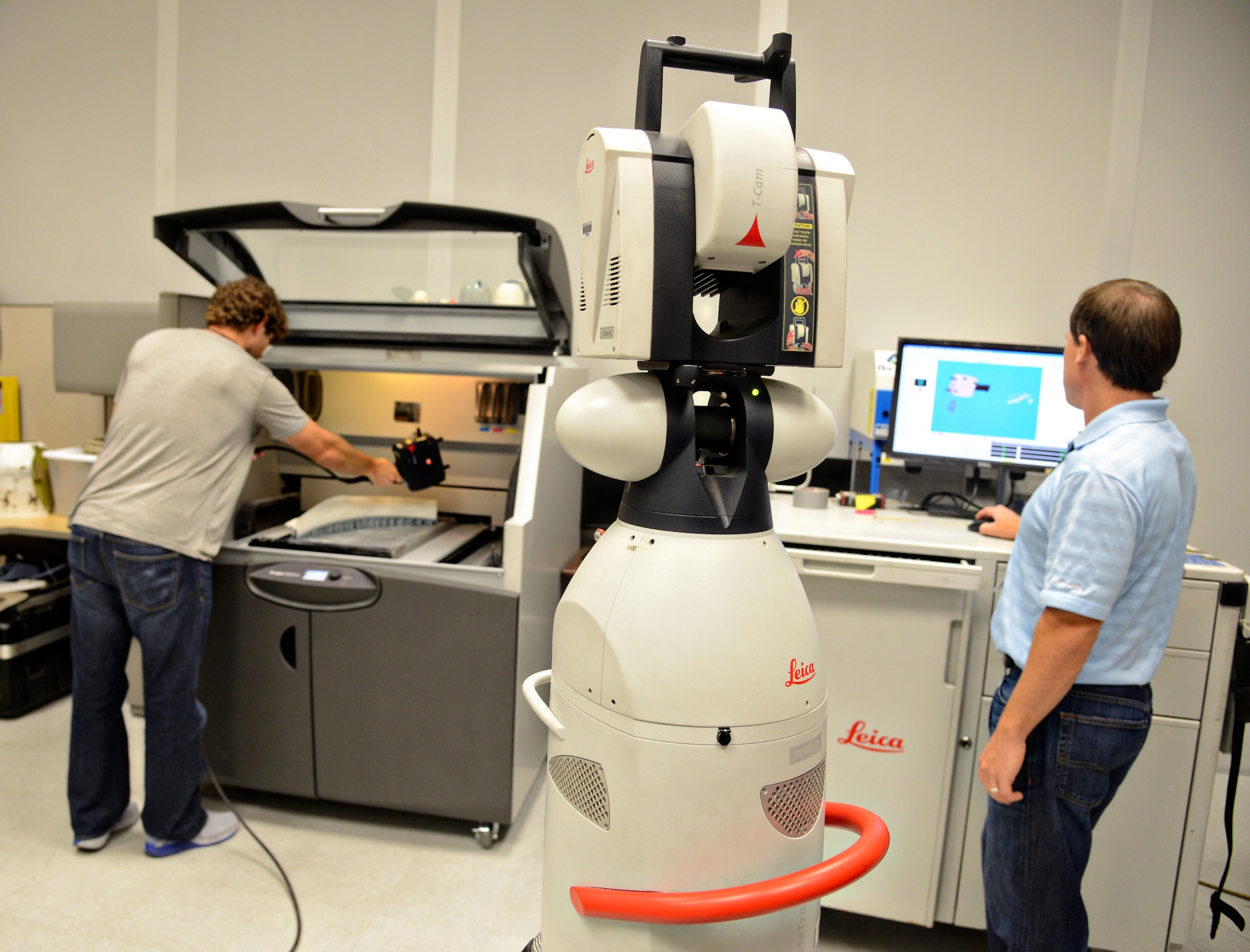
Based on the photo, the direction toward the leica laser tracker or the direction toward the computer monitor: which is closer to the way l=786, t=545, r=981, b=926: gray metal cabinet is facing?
the leica laser tracker

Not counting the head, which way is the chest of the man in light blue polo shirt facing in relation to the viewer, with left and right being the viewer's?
facing away from the viewer and to the left of the viewer

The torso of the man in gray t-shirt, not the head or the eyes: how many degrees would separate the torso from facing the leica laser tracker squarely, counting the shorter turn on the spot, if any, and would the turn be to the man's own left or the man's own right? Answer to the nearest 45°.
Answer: approximately 135° to the man's own right

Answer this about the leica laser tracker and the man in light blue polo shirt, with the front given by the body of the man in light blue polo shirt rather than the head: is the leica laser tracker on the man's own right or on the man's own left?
on the man's own left

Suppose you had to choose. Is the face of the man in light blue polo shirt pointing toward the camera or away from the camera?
away from the camera

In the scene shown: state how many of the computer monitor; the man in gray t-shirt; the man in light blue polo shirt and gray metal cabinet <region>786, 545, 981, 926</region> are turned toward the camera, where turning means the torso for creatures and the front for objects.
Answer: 2

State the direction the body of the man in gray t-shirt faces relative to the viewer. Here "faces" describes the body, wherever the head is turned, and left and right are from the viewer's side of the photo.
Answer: facing away from the viewer and to the right of the viewer

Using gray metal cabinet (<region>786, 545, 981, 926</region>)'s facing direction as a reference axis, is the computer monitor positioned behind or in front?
behind

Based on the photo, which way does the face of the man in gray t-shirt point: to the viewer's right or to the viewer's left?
to the viewer's right

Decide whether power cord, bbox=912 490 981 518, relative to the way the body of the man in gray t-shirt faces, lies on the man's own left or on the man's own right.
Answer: on the man's own right
